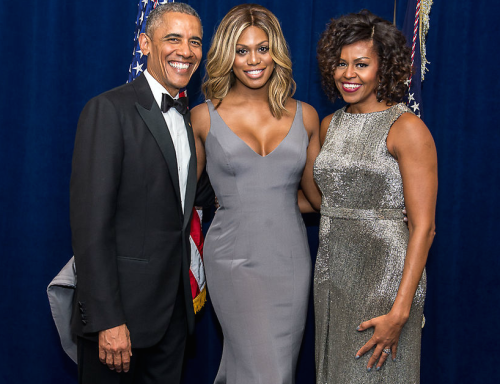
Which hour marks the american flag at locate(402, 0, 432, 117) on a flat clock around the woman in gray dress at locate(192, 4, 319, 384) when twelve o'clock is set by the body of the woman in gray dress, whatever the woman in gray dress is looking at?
The american flag is roughly at 8 o'clock from the woman in gray dress.

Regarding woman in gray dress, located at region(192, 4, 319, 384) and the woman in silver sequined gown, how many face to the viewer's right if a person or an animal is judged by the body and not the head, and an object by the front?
0

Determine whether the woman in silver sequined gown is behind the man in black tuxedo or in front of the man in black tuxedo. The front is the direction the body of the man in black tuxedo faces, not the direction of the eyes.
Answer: in front

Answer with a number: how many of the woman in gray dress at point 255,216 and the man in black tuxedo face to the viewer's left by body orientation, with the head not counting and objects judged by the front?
0

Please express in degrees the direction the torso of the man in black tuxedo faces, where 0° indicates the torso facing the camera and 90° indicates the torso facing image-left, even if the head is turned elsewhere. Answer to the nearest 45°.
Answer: approximately 315°

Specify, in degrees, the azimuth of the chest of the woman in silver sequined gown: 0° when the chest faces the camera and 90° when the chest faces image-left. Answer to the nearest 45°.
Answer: approximately 45°
